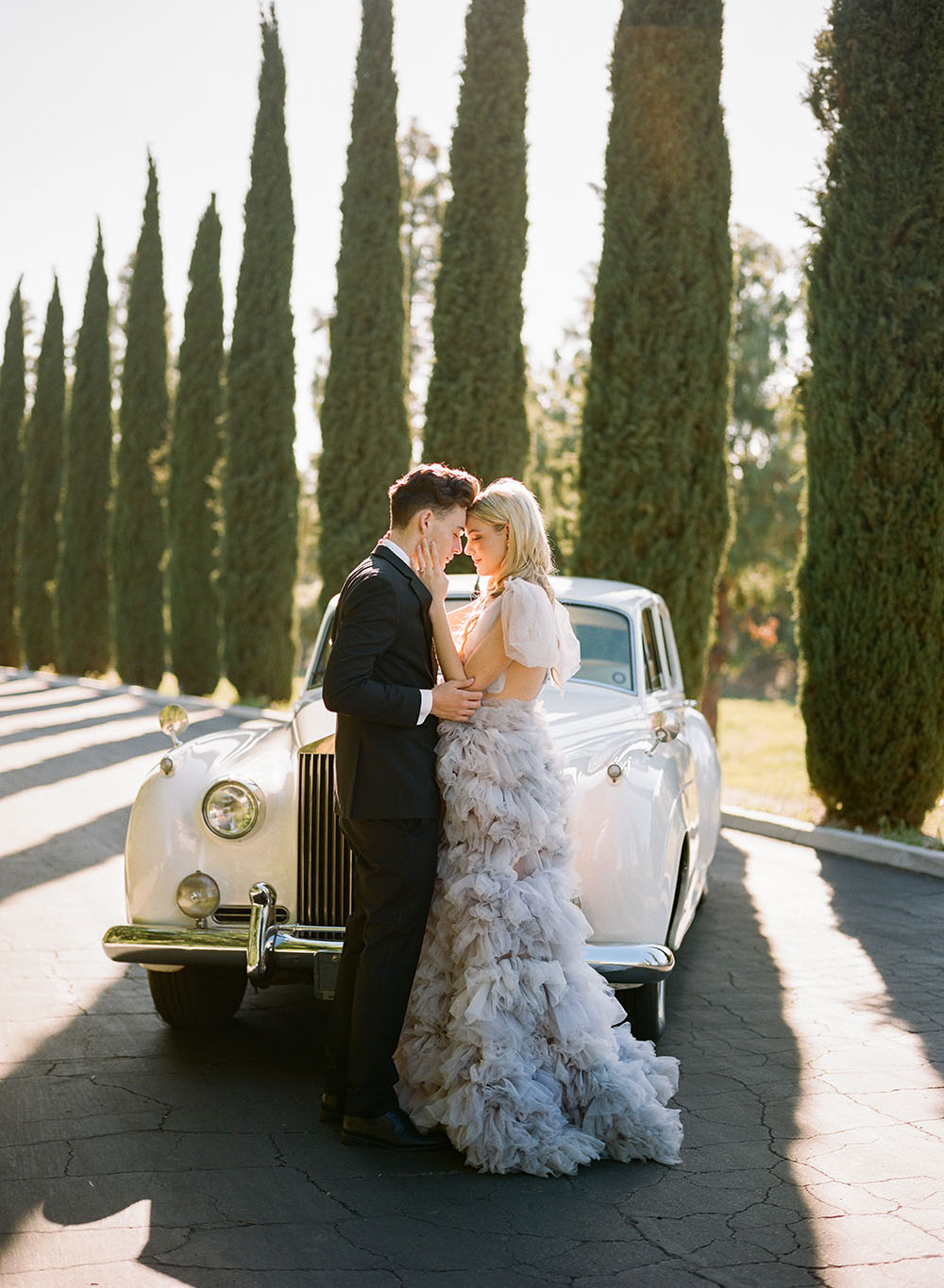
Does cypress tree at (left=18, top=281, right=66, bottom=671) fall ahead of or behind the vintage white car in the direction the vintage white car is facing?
behind

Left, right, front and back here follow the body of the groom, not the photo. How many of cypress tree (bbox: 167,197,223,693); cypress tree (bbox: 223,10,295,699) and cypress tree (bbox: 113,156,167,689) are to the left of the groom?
3

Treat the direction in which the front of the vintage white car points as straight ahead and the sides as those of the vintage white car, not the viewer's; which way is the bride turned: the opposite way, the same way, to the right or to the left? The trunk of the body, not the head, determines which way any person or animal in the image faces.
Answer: to the right

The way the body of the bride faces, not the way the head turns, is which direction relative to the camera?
to the viewer's left

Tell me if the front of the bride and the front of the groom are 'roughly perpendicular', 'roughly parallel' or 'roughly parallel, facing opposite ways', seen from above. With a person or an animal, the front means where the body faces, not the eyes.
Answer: roughly parallel, facing opposite ways

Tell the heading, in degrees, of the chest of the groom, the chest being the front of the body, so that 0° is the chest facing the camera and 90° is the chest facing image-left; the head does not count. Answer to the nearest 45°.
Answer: approximately 270°

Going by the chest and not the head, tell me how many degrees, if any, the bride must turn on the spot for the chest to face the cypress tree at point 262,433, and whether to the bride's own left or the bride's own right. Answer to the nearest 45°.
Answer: approximately 90° to the bride's own right

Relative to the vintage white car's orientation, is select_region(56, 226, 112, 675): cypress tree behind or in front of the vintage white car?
behind

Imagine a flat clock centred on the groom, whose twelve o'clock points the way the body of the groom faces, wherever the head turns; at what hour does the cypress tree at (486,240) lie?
The cypress tree is roughly at 9 o'clock from the groom.

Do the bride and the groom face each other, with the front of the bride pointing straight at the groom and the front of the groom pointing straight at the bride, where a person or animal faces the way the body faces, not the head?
yes

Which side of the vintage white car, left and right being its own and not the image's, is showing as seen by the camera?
front

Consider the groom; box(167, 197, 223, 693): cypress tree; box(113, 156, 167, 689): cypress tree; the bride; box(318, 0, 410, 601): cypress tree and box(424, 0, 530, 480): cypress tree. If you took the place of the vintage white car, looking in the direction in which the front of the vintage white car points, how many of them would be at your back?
4

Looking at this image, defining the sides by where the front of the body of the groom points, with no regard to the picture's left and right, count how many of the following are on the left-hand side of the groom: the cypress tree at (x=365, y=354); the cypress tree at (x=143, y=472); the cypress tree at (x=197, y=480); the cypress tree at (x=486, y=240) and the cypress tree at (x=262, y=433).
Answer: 5

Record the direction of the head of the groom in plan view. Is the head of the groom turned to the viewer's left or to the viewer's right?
to the viewer's right

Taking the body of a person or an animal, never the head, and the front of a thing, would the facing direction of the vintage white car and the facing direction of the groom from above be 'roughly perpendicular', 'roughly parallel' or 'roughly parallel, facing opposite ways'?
roughly perpendicular
